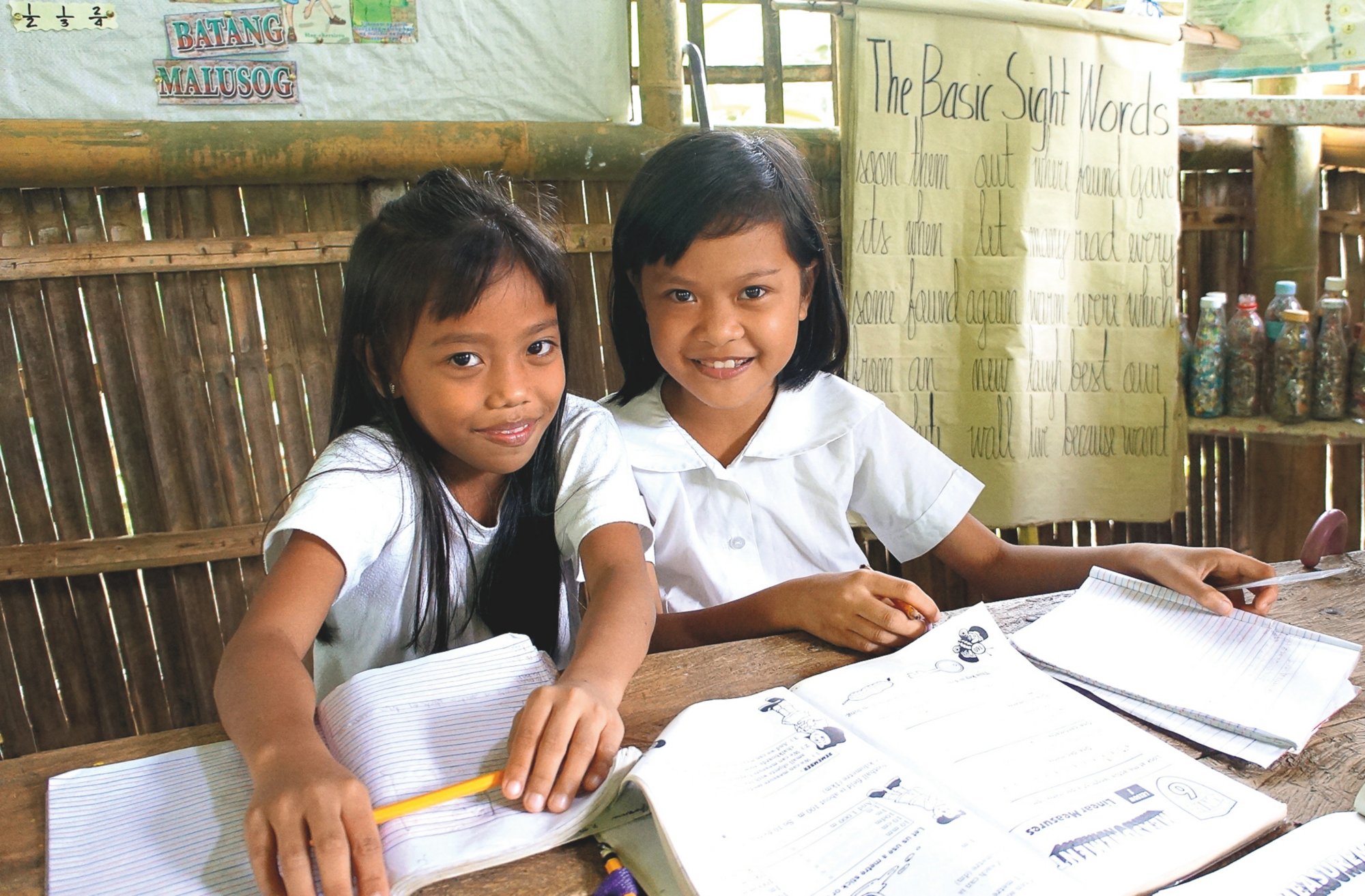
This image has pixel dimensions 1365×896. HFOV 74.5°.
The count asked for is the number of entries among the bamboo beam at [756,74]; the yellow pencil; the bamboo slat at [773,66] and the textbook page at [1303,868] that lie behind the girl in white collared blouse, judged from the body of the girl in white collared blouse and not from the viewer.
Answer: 2

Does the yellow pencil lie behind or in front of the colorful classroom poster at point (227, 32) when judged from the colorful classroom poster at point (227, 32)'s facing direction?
in front

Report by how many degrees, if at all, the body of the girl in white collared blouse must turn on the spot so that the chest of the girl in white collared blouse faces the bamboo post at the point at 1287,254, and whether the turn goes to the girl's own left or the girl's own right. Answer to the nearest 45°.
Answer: approximately 135° to the girl's own left

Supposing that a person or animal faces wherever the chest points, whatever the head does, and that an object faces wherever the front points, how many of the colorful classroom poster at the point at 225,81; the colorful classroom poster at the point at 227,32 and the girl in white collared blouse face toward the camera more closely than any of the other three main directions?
3

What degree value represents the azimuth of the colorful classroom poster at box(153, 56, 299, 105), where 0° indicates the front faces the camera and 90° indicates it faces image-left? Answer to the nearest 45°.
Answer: approximately 0°

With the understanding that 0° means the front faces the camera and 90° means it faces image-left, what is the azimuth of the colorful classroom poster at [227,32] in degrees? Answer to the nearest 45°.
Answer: approximately 0°

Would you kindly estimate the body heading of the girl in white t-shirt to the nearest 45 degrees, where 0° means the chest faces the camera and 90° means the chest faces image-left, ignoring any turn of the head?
approximately 315°

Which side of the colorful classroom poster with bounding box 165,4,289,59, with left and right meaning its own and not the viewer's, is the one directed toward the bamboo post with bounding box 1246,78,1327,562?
left

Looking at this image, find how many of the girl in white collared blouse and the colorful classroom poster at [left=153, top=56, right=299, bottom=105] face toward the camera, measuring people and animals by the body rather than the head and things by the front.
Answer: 2
